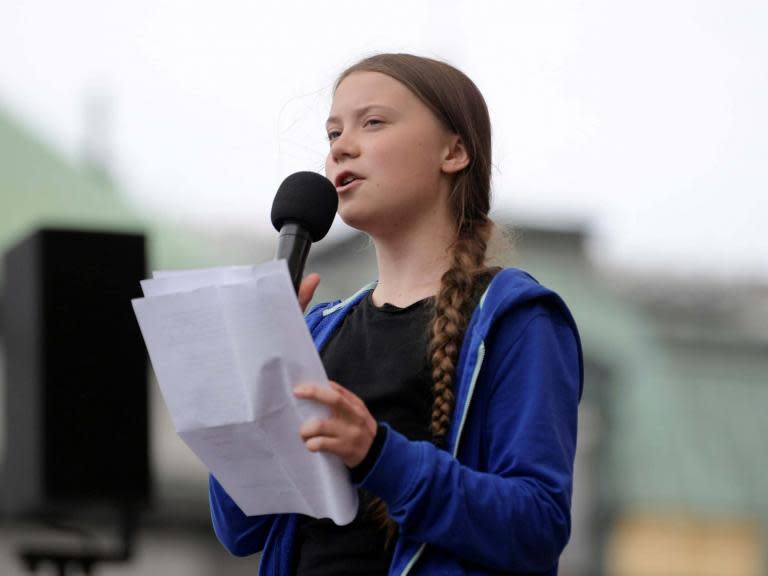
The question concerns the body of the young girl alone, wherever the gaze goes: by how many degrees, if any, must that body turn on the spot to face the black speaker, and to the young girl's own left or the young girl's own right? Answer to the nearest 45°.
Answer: approximately 90° to the young girl's own right

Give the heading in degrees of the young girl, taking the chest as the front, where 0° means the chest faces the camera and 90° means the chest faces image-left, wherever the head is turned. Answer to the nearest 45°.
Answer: approximately 45°
